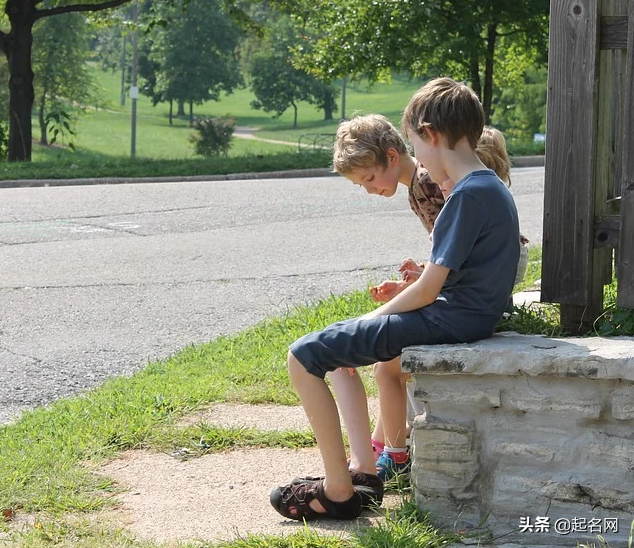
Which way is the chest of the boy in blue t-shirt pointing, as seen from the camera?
to the viewer's left

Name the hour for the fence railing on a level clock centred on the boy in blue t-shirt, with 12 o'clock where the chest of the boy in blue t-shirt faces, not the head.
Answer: The fence railing is roughly at 3 o'clock from the boy in blue t-shirt.

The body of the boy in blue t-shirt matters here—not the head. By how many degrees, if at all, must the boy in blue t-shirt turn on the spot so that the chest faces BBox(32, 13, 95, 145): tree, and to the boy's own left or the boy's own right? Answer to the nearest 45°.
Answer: approximately 90° to the boy's own right

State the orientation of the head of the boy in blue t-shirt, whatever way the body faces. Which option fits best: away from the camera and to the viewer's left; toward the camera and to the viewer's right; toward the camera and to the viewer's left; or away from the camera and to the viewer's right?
away from the camera and to the viewer's left

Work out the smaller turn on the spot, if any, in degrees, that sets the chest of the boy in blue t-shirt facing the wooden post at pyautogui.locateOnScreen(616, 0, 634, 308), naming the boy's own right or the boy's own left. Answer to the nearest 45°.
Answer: approximately 135° to the boy's own right

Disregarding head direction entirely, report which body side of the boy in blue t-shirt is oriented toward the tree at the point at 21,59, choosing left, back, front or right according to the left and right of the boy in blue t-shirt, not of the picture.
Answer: right

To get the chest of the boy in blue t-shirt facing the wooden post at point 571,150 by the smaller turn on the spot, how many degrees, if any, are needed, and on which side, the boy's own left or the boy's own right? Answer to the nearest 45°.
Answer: approximately 135° to the boy's own right

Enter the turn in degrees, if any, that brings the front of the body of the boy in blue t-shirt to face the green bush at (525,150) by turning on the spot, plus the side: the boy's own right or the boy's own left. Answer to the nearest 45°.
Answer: approximately 90° to the boy's own right
